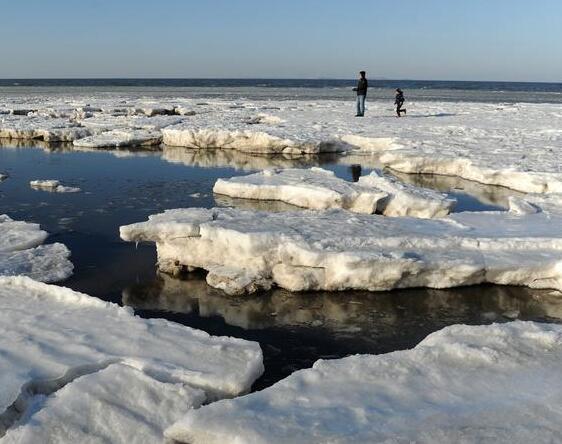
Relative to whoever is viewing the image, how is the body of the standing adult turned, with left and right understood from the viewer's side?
facing to the left of the viewer

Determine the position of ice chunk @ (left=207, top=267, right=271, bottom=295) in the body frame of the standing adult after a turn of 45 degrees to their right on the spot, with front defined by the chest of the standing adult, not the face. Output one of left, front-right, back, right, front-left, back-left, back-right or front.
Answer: back-left

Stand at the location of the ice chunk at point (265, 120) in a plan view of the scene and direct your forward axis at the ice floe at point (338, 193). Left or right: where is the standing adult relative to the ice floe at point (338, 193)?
left

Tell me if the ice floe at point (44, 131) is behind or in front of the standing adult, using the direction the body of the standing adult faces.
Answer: in front

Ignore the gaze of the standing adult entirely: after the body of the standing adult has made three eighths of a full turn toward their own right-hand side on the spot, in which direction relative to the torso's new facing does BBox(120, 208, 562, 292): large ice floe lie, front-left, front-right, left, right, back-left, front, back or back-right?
back-right

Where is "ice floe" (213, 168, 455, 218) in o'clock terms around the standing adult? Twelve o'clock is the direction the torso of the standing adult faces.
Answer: The ice floe is roughly at 9 o'clock from the standing adult.

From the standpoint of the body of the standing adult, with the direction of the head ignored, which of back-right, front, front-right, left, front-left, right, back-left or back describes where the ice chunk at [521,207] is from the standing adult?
left

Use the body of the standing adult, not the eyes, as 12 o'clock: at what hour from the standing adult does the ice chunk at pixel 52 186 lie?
The ice chunk is roughly at 10 o'clock from the standing adult.

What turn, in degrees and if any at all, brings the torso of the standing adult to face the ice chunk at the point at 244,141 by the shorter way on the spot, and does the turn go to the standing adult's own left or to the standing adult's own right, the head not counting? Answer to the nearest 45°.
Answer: approximately 45° to the standing adult's own left
